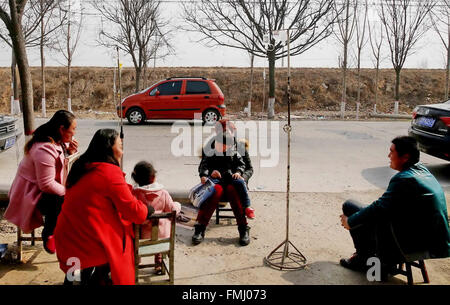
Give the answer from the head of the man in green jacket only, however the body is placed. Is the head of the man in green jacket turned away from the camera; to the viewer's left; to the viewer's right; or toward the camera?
to the viewer's left

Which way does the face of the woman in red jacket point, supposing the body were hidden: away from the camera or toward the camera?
away from the camera

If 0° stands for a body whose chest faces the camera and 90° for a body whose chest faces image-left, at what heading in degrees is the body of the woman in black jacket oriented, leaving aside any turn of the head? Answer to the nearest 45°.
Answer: approximately 0°

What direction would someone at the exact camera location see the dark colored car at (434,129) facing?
facing away from the viewer and to the right of the viewer

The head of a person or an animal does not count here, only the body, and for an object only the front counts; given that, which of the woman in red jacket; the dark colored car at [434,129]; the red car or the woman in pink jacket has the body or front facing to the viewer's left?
the red car

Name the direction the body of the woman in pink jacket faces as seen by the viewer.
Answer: to the viewer's right

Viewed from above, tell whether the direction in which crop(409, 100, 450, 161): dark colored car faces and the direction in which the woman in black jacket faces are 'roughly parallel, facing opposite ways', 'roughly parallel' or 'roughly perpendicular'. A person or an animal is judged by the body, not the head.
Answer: roughly perpendicular

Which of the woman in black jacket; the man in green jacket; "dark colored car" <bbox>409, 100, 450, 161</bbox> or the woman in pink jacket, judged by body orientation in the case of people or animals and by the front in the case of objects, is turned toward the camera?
the woman in black jacket

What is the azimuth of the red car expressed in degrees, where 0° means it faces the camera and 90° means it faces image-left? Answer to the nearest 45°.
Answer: approximately 90°

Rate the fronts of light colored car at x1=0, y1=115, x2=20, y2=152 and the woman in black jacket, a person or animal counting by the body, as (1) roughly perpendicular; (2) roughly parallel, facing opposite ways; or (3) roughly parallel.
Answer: roughly perpendicular
